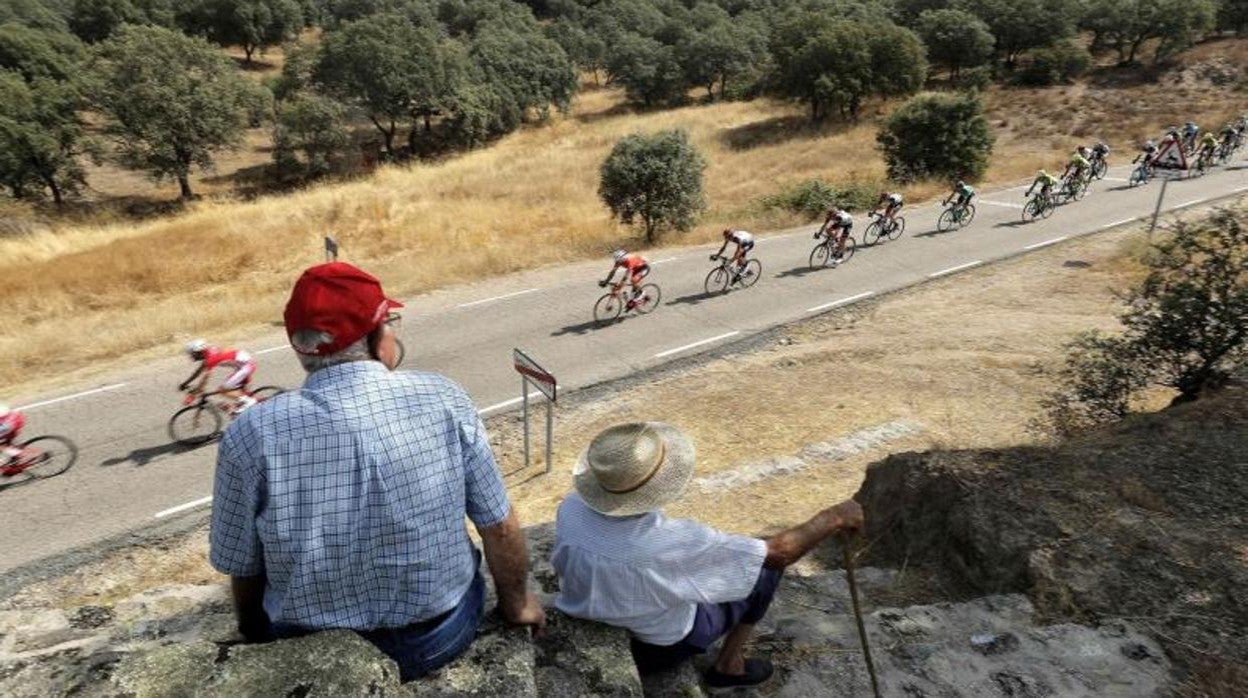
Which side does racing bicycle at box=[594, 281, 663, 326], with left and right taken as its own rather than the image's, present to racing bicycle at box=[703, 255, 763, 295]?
back

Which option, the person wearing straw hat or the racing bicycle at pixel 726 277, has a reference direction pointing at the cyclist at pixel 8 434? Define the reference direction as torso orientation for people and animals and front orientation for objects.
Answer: the racing bicycle

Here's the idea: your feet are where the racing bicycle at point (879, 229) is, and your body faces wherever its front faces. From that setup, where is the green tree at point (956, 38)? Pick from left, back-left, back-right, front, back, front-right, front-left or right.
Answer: back-right

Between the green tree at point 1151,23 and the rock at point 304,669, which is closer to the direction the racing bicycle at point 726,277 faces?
the rock

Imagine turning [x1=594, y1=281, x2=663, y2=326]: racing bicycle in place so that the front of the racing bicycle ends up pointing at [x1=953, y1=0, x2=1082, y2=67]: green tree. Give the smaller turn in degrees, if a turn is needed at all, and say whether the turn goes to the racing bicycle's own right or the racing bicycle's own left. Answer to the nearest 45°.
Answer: approximately 180°

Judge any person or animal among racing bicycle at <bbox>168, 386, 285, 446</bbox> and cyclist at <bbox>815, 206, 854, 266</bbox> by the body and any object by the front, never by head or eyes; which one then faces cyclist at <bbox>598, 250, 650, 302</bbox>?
cyclist at <bbox>815, 206, 854, 266</bbox>

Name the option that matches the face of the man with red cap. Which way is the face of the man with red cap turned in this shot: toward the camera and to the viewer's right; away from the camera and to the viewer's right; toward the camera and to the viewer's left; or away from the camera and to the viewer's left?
away from the camera and to the viewer's right

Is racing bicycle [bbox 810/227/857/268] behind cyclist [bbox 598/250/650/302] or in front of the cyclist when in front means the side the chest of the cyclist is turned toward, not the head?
behind

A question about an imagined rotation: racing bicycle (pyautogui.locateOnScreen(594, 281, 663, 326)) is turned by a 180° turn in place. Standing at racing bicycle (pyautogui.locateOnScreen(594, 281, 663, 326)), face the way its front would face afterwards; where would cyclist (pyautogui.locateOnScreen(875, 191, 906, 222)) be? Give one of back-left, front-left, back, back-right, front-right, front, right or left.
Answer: front

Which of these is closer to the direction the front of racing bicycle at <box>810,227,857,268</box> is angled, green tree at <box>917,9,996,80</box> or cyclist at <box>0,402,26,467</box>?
the cyclist

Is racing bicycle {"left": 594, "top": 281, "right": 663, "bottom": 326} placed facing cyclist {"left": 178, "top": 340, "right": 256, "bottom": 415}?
yes
